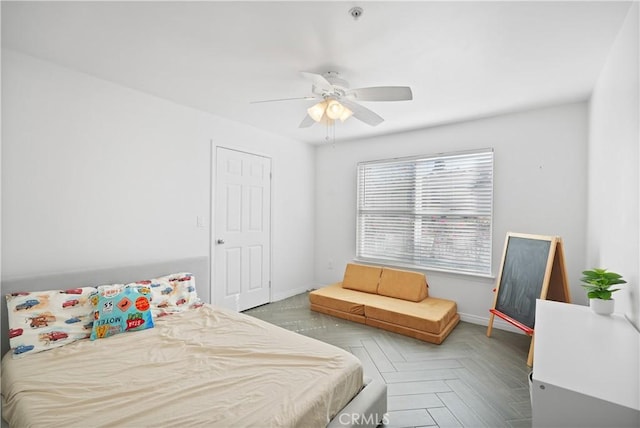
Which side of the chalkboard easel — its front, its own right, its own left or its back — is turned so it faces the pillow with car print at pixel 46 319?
front

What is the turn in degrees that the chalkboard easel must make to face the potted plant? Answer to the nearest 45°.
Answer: approximately 45° to its left

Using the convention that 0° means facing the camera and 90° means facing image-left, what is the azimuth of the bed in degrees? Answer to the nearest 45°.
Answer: approximately 315°

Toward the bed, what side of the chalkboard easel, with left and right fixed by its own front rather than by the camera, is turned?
front

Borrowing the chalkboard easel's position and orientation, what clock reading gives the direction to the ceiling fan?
The ceiling fan is roughly at 12 o'clock from the chalkboard easel.

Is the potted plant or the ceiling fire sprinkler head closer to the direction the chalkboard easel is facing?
the ceiling fire sprinkler head

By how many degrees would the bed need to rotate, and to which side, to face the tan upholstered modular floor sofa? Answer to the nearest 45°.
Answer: approximately 90° to its left

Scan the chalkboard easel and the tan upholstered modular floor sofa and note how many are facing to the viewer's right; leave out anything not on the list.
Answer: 0

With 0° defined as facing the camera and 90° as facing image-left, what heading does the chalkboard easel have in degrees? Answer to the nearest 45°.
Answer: approximately 45°

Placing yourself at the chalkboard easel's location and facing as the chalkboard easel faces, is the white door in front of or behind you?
in front

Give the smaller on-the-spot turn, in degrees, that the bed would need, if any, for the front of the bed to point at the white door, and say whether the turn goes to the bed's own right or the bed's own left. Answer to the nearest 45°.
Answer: approximately 135° to the bed's own left
